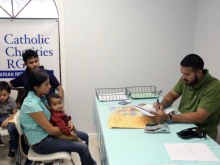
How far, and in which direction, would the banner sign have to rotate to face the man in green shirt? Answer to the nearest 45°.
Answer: approximately 45° to its left

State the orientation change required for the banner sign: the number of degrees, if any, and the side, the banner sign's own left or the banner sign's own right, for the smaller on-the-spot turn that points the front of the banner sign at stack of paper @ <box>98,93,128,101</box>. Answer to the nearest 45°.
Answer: approximately 45° to the banner sign's own left

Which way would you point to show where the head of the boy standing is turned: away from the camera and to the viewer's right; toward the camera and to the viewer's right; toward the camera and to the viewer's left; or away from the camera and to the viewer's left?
toward the camera and to the viewer's right

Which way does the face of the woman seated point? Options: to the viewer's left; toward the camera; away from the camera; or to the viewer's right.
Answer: to the viewer's right

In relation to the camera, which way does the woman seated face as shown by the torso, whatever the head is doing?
to the viewer's right

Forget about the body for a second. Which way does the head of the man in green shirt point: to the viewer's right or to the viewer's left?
to the viewer's left

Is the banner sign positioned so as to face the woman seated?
yes

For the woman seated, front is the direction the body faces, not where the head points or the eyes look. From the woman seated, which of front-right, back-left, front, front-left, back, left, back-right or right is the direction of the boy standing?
left

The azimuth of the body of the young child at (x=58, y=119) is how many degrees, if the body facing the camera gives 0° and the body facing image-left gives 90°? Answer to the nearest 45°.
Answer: approximately 315°

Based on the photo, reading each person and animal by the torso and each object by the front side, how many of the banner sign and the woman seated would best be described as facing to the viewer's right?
1

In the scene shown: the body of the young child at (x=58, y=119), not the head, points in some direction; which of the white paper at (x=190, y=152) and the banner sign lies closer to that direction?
the white paper
